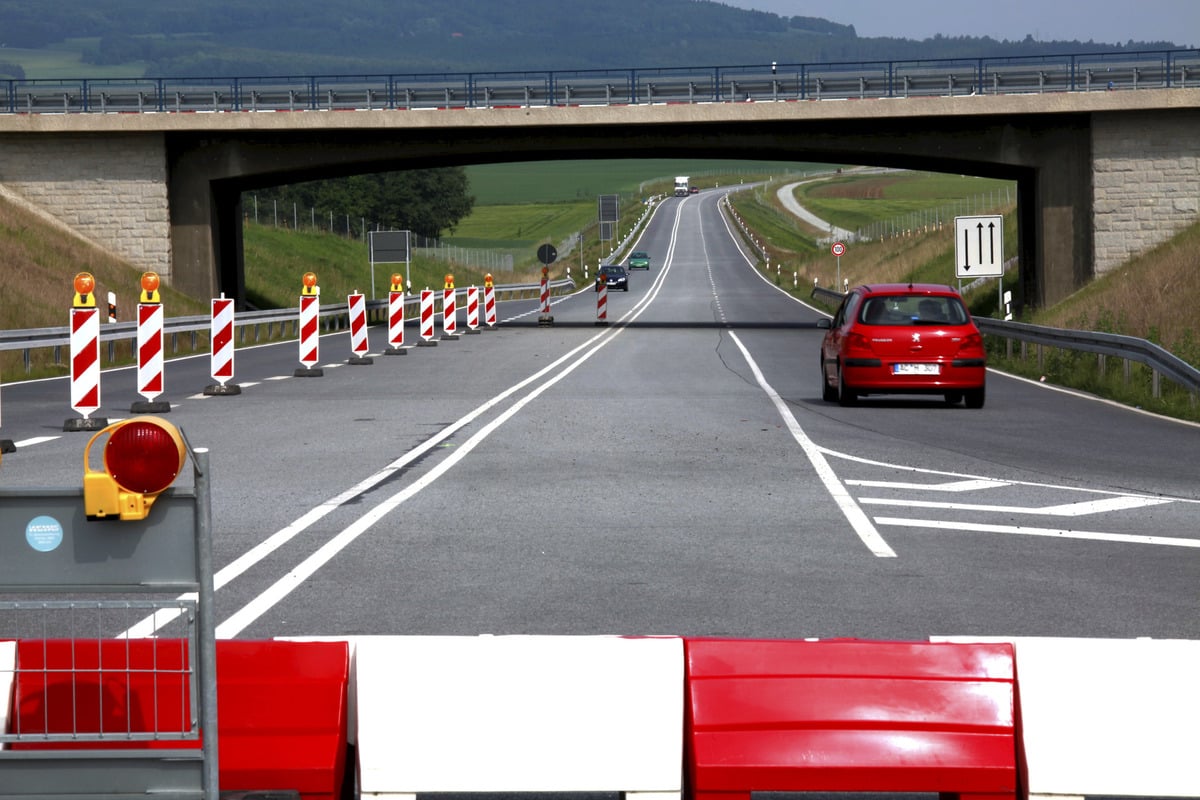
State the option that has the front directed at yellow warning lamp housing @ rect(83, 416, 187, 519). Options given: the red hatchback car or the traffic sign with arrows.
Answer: the traffic sign with arrows

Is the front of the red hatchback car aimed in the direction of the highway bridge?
yes

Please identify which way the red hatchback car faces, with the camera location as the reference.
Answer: facing away from the viewer

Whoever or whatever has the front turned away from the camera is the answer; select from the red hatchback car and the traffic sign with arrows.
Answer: the red hatchback car

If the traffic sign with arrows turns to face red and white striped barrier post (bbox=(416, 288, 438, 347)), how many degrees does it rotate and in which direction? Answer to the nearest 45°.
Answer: approximately 90° to its right

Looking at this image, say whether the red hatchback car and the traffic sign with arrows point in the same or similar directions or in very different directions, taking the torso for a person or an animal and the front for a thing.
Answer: very different directions

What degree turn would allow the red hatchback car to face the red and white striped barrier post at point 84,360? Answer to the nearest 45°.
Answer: approximately 135° to its left

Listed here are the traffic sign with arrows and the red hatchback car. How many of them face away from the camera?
1

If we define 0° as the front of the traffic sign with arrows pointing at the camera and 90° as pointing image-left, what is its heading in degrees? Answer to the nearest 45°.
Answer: approximately 0°
